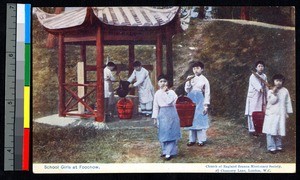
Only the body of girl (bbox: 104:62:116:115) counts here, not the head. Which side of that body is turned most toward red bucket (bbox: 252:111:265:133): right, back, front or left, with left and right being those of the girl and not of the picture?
front

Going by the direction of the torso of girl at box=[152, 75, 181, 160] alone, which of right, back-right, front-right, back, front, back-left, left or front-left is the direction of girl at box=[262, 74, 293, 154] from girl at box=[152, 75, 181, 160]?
left

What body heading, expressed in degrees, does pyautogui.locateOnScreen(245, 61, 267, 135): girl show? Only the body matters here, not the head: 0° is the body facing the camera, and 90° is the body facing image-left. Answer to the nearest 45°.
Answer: approximately 315°

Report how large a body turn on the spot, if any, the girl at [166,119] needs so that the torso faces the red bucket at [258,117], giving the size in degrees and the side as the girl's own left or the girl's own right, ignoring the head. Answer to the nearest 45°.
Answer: approximately 90° to the girl's own left

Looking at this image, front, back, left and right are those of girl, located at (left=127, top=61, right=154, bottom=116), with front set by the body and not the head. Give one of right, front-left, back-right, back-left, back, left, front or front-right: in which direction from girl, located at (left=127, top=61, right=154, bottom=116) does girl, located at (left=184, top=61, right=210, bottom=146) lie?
back-left

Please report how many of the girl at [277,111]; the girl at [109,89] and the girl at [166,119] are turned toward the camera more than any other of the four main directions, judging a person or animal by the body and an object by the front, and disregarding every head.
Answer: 2

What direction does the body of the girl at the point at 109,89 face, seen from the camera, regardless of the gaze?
to the viewer's right

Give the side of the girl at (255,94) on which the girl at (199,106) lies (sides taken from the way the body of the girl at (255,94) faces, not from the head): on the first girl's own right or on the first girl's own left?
on the first girl's own right

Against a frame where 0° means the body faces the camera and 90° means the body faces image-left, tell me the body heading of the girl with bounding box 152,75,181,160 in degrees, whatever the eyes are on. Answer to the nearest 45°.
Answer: approximately 0°

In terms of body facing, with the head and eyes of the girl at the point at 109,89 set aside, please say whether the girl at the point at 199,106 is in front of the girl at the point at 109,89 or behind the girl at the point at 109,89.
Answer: in front
